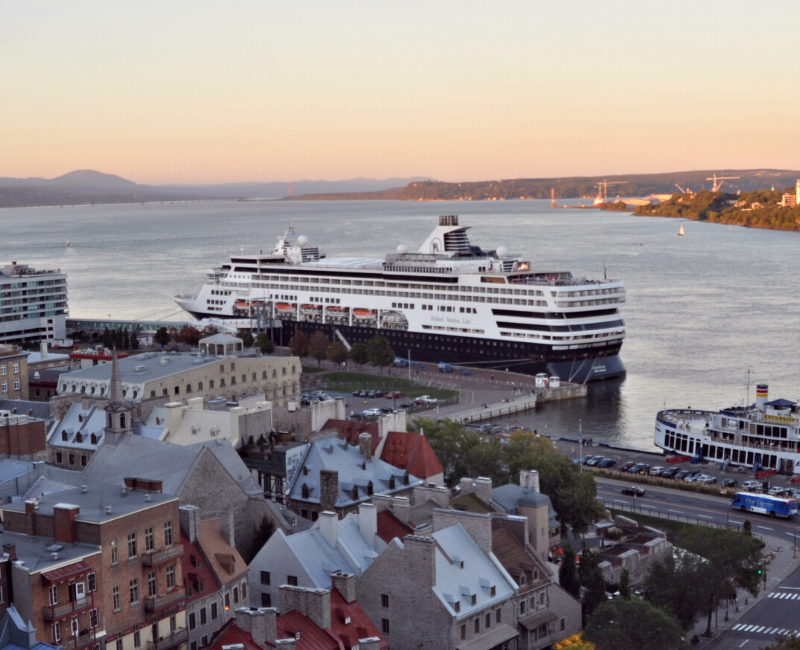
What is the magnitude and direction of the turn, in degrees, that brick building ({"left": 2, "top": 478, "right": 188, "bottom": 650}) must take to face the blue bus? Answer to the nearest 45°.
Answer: approximately 90° to its left

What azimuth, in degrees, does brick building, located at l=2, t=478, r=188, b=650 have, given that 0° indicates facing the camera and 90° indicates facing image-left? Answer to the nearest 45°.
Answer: approximately 315°

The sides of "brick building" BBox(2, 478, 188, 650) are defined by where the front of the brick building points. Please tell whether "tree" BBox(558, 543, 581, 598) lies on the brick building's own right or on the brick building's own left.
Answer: on the brick building's own left

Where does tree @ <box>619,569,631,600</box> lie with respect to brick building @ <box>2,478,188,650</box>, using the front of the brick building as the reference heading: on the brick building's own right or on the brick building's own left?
on the brick building's own left
